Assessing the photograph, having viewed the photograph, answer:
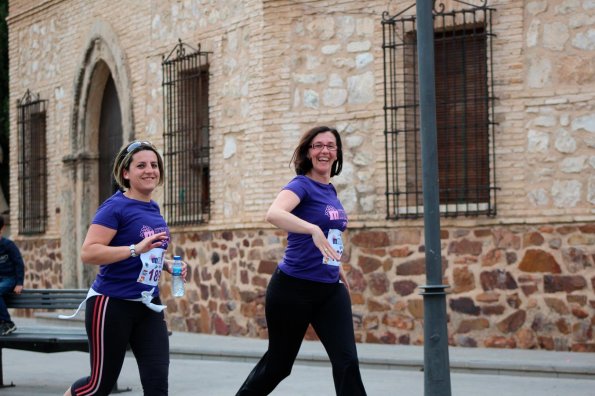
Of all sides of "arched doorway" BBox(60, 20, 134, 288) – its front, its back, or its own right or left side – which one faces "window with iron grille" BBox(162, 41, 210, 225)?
left

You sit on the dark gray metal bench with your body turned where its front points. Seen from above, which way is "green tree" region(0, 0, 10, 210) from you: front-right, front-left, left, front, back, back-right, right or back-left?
back

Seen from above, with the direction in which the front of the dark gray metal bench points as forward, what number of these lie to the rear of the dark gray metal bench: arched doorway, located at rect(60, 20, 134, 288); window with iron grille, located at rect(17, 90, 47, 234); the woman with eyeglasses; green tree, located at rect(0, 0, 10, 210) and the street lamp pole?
3

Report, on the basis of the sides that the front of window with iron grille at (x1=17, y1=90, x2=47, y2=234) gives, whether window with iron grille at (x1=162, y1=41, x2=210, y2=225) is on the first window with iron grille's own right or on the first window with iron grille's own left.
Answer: on the first window with iron grille's own left

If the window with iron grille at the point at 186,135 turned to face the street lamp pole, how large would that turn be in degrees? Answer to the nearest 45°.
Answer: approximately 45° to its left

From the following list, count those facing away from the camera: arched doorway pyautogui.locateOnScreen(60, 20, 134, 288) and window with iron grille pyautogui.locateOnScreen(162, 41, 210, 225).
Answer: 0

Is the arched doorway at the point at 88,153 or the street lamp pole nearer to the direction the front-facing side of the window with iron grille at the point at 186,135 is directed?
the street lamp pole

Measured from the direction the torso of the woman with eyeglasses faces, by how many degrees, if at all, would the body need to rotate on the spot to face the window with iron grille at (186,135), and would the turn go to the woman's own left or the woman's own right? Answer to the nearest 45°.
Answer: approximately 135° to the woman's own left

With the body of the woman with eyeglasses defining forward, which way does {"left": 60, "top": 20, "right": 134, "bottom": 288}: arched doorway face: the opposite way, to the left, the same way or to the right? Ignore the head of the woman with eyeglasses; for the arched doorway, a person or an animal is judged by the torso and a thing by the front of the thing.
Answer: to the right

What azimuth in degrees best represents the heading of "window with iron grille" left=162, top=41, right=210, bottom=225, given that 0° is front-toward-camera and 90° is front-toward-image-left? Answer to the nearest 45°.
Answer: approximately 45°
